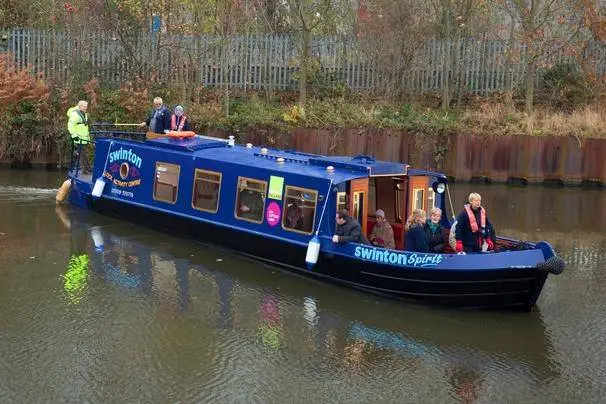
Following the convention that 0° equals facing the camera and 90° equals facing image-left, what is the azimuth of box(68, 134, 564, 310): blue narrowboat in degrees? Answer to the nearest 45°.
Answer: approximately 315°

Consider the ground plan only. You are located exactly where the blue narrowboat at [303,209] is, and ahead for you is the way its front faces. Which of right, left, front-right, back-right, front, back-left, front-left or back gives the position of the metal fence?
back-left

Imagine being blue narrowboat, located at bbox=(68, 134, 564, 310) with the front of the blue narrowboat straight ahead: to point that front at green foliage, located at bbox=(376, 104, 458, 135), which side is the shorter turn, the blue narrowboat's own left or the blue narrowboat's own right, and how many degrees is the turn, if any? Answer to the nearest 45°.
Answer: approximately 135° to the blue narrowboat's own left

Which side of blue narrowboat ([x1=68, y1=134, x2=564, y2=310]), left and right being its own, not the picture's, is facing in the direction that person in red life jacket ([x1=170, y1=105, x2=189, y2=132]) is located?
back

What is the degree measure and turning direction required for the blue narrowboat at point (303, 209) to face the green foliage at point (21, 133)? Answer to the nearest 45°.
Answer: approximately 180°
